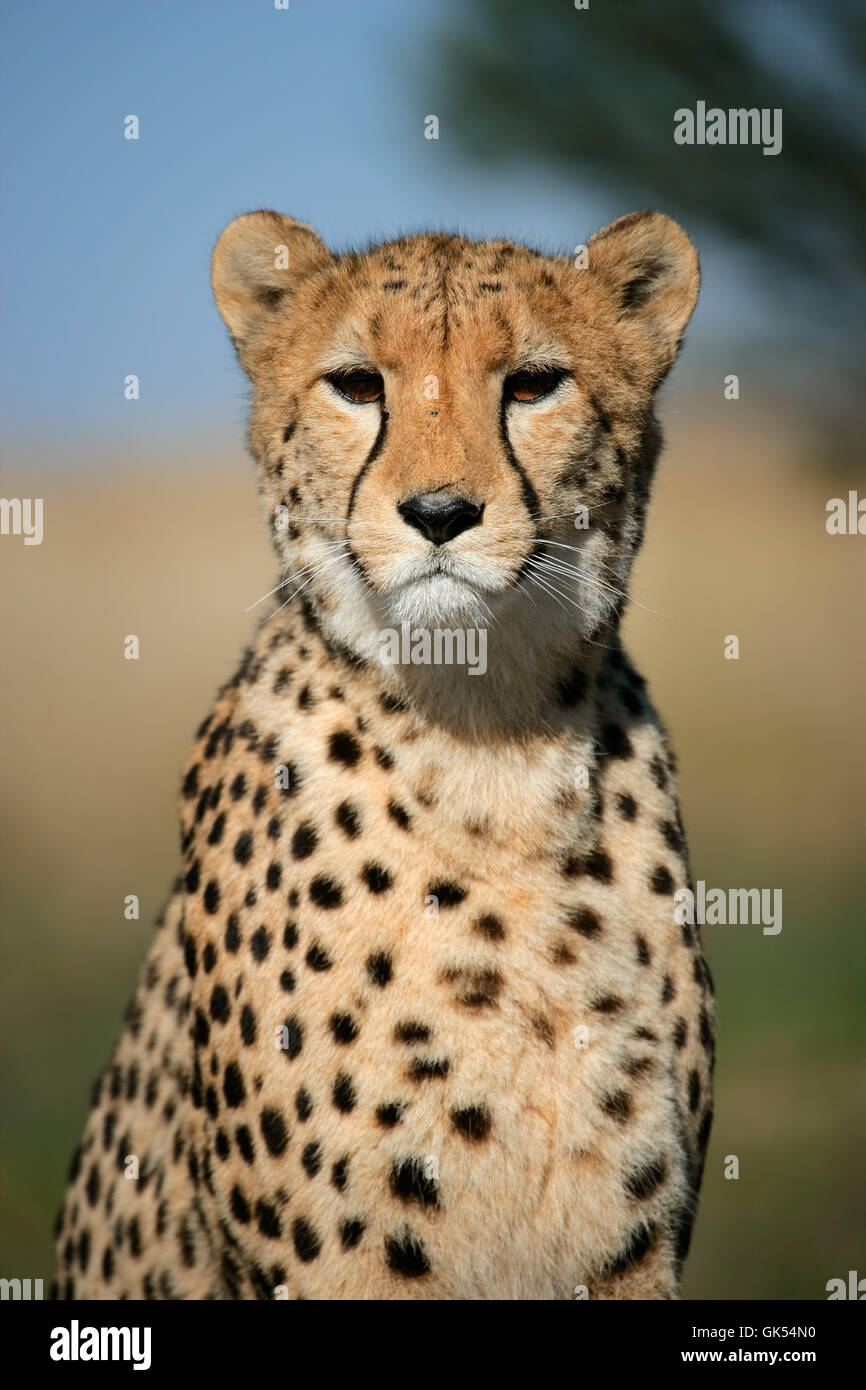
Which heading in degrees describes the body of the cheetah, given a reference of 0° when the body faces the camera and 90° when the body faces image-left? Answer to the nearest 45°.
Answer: approximately 0°
